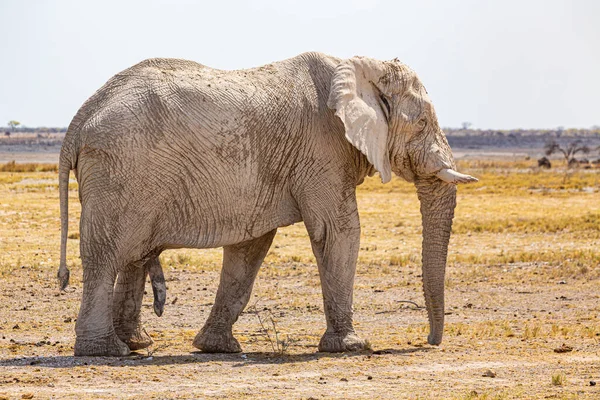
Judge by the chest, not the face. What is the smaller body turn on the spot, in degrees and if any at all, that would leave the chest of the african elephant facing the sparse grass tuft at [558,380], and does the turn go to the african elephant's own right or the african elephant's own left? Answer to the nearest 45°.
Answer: approximately 45° to the african elephant's own right

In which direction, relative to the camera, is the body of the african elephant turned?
to the viewer's right
